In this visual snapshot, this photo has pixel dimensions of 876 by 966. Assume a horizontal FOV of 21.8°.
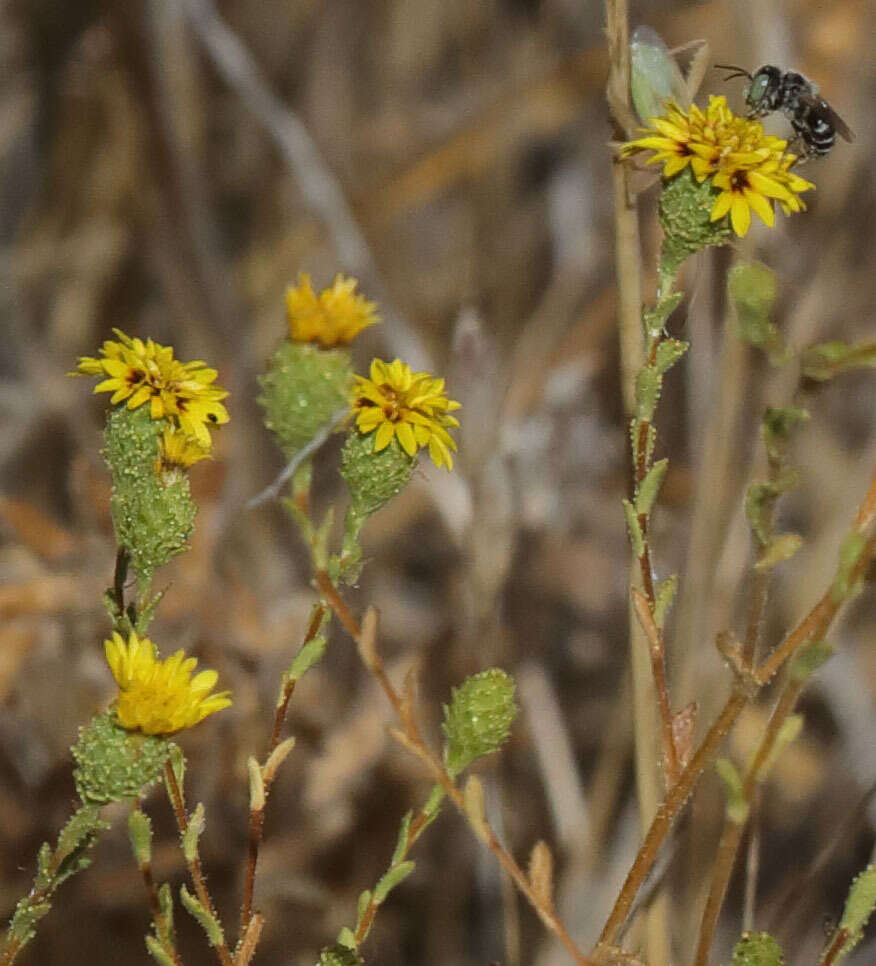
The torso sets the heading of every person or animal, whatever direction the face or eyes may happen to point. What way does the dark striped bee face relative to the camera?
to the viewer's left
